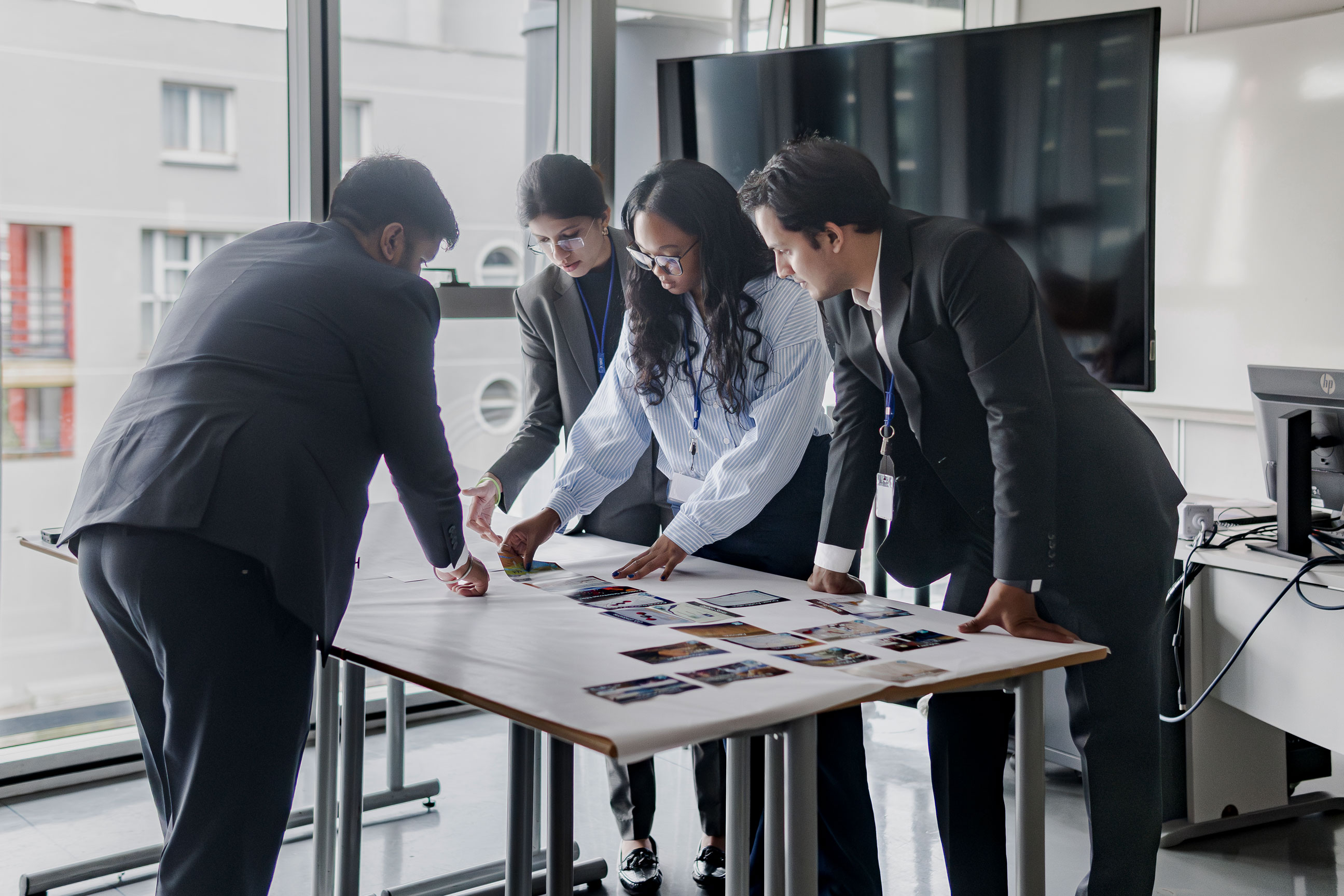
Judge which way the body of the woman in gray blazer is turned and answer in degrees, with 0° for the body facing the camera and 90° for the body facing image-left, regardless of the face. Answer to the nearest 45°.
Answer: approximately 0°

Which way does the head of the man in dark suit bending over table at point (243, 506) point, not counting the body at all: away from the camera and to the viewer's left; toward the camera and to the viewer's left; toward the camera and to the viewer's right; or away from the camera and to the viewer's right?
away from the camera and to the viewer's right

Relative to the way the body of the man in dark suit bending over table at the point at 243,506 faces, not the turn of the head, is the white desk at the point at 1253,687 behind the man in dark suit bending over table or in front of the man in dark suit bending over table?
in front

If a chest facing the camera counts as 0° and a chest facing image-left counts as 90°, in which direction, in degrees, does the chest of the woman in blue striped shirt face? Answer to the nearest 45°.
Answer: approximately 45°

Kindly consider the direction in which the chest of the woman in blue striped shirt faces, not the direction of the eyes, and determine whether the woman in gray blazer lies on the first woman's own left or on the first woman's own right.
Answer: on the first woman's own right

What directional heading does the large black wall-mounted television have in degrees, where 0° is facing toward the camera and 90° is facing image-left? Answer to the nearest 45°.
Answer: approximately 45°

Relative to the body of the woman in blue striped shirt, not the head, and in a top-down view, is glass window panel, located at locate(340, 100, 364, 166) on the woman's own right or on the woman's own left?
on the woman's own right

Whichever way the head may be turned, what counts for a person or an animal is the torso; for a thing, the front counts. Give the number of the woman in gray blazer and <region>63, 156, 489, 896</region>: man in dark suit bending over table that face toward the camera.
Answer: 1

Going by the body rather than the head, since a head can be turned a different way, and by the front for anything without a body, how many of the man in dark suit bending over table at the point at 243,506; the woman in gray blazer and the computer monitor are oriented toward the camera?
1
